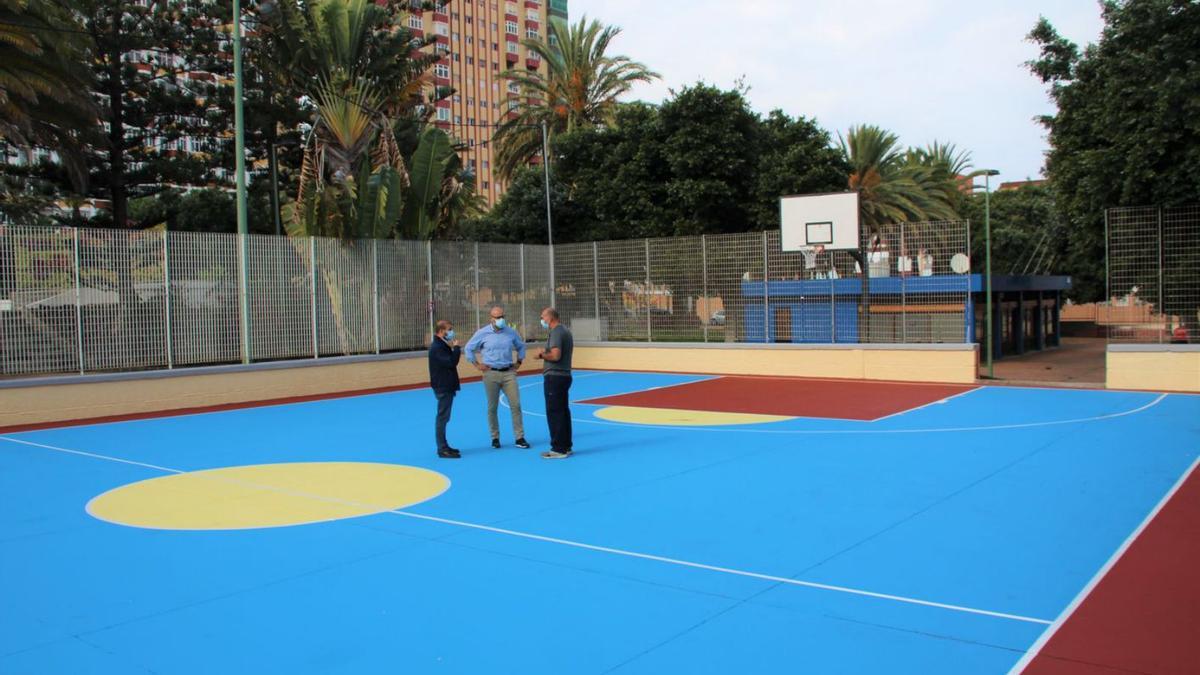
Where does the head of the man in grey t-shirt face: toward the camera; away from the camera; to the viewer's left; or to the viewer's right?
to the viewer's left

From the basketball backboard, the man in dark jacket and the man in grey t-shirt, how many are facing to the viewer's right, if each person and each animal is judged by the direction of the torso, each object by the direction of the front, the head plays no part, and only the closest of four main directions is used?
1

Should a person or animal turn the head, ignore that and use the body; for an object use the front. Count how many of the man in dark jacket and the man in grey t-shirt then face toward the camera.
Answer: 0

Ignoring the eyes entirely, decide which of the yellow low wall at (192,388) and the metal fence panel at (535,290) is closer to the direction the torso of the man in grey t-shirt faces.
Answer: the yellow low wall

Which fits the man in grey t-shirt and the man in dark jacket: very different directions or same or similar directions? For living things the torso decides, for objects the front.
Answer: very different directions

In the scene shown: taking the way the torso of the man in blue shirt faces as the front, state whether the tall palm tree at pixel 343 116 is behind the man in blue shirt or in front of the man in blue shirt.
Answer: behind

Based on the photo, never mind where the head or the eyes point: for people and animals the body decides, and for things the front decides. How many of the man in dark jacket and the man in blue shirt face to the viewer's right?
1

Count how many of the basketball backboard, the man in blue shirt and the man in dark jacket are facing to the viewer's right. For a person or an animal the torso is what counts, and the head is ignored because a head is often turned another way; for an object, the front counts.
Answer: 1

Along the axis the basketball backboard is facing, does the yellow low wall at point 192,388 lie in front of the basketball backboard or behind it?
in front

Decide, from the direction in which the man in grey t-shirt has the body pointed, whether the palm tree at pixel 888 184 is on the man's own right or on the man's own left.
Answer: on the man's own right

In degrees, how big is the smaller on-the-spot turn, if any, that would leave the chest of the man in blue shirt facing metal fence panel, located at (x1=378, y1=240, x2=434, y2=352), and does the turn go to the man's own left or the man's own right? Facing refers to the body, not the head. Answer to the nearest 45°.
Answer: approximately 180°

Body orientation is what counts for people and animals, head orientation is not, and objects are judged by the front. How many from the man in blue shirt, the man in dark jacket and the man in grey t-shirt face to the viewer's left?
1

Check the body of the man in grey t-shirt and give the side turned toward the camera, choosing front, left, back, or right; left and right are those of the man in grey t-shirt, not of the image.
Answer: left

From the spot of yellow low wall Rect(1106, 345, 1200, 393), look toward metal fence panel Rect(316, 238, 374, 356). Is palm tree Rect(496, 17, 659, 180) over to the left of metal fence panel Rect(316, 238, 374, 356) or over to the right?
right

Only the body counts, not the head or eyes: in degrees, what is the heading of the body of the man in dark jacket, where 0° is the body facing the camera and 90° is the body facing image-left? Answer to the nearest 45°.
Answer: approximately 270°

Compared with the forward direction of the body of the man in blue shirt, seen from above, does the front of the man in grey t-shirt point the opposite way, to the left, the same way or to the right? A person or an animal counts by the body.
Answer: to the right
